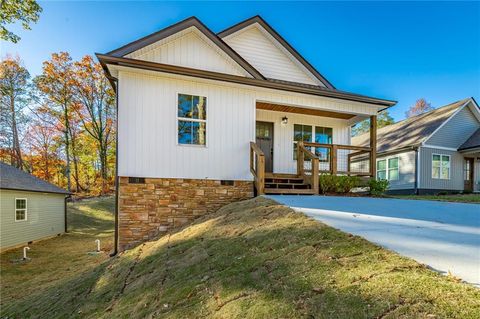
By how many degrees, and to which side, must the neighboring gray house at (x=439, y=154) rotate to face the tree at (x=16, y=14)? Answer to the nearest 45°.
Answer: approximately 90° to its right

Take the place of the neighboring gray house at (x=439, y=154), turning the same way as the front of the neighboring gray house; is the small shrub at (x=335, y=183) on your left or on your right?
on your right

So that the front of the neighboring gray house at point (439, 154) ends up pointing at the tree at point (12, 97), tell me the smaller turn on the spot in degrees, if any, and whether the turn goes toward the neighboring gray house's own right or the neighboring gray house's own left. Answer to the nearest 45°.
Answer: approximately 135° to the neighboring gray house's own right

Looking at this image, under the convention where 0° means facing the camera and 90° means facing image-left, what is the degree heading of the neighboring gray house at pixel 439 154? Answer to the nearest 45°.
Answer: approximately 315°

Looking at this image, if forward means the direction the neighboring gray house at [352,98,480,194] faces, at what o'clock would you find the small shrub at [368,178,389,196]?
The small shrub is roughly at 2 o'clock from the neighboring gray house.

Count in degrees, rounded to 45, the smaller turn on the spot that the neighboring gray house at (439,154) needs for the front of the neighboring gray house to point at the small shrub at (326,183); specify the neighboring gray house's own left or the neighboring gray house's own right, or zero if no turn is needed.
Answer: approximately 45° to the neighboring gray house's own right

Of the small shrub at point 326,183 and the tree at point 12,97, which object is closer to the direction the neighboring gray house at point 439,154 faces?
the small shrub
